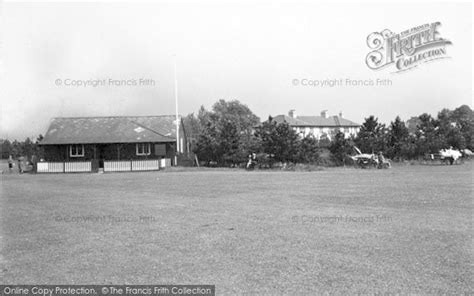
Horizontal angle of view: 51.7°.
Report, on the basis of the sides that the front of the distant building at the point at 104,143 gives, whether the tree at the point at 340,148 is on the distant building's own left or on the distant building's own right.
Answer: on the distant building's own left

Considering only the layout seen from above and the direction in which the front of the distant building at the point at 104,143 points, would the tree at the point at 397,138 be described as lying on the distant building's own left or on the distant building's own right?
on the distant building's own left

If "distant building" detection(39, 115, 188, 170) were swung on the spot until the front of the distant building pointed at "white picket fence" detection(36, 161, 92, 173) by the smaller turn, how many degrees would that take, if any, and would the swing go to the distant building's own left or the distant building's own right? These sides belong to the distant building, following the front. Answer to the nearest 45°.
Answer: approximately 45° to the distant building's own right

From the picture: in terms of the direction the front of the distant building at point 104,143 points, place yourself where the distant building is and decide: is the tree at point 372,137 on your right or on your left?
on your left

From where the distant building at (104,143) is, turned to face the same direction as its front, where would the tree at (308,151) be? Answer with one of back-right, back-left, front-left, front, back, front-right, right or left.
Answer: front-left

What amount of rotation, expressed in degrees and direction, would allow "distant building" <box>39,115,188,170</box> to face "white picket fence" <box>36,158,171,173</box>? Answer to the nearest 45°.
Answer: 0° — it already faces it

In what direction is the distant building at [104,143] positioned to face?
toward the camera

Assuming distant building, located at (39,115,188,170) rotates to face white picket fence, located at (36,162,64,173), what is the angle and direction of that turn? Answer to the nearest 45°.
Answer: approximately 45° to its right

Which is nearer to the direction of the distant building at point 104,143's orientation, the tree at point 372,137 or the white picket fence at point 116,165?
the white picket fence

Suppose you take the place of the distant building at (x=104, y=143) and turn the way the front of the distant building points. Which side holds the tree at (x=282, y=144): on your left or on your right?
on your left
